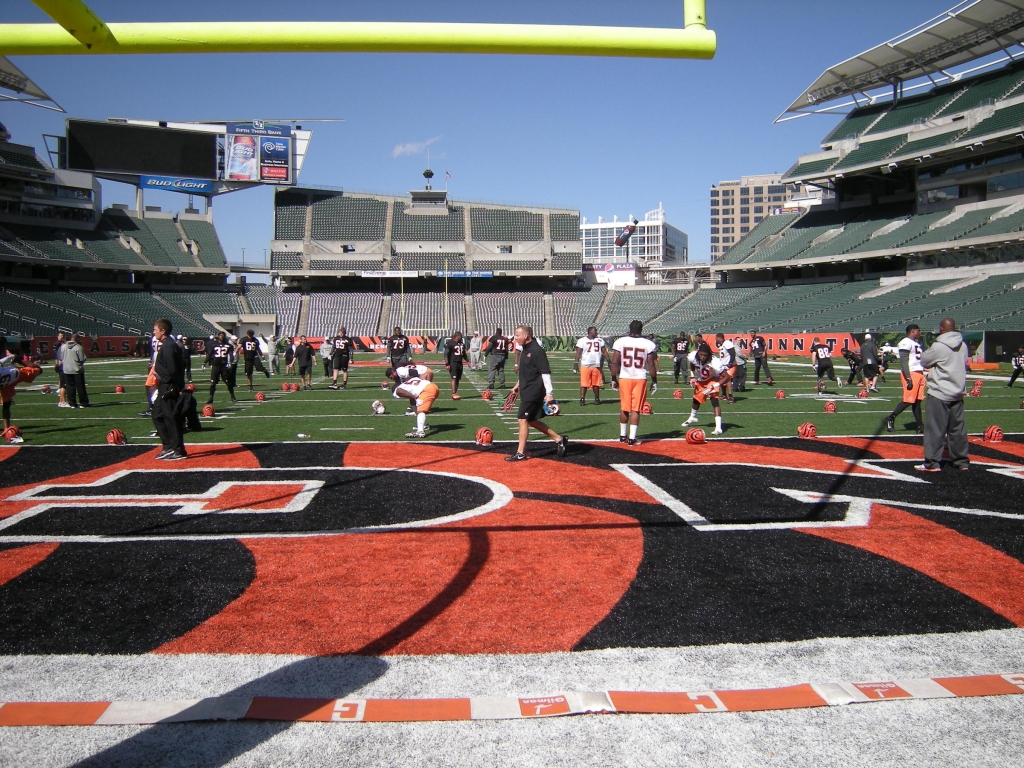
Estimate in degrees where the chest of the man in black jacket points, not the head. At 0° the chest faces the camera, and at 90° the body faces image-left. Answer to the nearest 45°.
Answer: approximately 90°

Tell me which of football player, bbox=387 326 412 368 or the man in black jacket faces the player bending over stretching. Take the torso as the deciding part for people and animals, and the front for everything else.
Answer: the football player

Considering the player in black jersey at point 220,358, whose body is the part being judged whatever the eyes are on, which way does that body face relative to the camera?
toward the camera

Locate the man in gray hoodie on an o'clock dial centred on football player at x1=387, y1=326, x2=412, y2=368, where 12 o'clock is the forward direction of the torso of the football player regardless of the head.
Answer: The man in gray hoodie is roughly at 11 o'clock from the football player.

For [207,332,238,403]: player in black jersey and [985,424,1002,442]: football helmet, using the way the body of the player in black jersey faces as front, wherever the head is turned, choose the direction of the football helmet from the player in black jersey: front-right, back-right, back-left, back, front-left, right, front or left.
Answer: front-left
